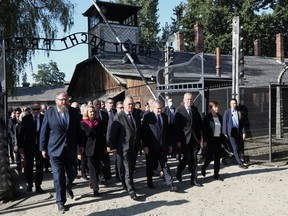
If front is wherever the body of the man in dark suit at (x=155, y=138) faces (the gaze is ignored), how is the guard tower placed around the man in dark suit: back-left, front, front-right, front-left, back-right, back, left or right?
back-left

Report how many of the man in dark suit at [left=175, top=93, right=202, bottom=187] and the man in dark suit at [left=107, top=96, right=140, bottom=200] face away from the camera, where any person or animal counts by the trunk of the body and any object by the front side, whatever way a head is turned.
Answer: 0

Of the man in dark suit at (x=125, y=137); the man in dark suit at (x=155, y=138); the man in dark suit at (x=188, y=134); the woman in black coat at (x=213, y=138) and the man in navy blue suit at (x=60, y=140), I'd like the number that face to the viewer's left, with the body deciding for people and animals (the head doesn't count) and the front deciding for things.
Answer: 0

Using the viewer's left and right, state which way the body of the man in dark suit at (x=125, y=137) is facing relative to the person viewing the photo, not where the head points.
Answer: facing the viewer and to the right of the viewer

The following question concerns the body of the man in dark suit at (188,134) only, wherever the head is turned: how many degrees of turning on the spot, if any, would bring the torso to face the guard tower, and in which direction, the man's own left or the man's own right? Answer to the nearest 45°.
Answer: approximately 135° to the man's own left

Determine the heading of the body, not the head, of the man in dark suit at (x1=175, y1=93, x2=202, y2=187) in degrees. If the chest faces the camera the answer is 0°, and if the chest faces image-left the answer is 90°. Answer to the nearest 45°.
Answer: approximately 315°

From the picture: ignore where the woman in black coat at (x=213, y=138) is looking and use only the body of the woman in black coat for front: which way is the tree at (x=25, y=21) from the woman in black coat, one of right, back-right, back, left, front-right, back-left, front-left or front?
back

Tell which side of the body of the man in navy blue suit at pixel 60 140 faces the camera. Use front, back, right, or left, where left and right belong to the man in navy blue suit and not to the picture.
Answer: front

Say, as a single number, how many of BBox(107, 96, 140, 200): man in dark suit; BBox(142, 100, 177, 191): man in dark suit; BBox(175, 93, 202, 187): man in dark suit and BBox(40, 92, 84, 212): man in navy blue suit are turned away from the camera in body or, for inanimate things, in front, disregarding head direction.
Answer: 0

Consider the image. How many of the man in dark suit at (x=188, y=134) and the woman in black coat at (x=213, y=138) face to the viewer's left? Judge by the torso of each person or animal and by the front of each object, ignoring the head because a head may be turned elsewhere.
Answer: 0

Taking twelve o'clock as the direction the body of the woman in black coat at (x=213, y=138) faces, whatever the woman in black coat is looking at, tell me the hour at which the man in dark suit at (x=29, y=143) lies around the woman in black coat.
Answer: The man in dark suit is roughly at 4 o'clock from the woman in black coat.

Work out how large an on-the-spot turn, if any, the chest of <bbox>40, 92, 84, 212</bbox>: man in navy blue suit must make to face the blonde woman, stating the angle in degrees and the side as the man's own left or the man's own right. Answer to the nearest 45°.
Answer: approximately 135° to the man's own left

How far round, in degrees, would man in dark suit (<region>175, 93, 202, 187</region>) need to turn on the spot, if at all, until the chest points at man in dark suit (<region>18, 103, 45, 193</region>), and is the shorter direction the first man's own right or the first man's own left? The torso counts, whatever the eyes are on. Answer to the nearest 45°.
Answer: approximately 135° to the first man's own right

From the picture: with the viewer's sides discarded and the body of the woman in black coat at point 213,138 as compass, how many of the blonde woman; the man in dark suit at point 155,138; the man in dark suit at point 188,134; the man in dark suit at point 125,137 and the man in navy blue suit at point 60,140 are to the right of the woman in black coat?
5

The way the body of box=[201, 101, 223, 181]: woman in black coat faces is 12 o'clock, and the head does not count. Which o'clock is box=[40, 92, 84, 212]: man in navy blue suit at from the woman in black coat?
The man in navy blue suit is roughly at 3 o'clock from the woman in black coat.

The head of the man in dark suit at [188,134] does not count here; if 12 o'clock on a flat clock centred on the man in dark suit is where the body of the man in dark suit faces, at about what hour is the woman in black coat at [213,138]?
The woman in black coat is roughly at 9 o'clock from the man in dark suit.
